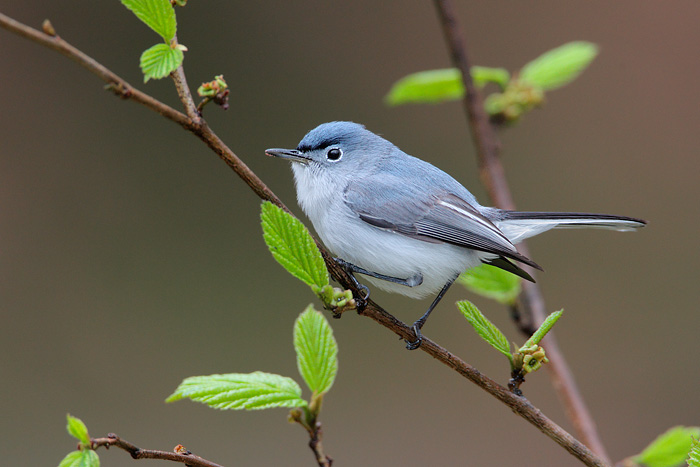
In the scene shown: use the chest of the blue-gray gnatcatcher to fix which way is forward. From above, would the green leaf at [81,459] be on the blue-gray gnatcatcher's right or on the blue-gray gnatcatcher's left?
on the blue-gray gnatcatcher's left

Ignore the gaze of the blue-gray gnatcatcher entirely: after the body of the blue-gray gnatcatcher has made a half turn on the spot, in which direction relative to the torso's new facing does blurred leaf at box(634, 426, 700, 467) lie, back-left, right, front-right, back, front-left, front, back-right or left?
front-right

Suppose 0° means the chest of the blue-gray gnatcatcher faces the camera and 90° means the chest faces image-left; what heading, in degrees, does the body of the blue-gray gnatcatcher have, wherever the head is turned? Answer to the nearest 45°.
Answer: approximately 90°

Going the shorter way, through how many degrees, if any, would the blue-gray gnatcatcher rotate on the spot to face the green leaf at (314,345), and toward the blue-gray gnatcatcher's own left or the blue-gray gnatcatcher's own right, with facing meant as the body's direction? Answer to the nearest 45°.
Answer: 0° — it already faces it
